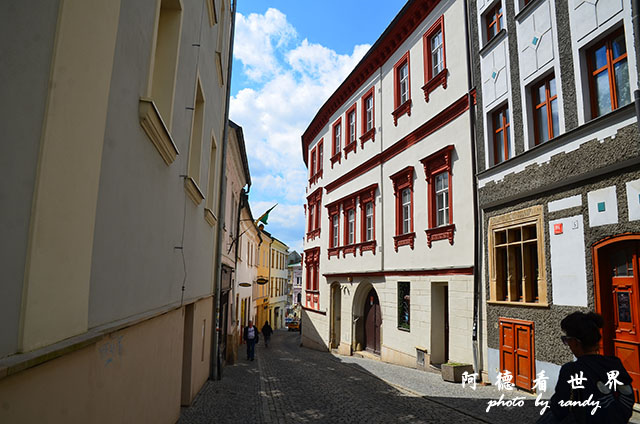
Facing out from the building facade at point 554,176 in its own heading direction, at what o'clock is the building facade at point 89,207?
the building facade at point 89,207 is roughly at 11 o'clock from the building facade at point 554,176.

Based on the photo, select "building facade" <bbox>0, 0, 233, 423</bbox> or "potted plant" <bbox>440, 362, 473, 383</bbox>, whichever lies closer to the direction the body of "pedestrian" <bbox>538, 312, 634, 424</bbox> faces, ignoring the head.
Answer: the potted plant

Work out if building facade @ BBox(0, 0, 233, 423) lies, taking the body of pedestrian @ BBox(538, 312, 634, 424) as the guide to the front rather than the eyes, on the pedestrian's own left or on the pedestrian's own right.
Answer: on the pedestrian's own left

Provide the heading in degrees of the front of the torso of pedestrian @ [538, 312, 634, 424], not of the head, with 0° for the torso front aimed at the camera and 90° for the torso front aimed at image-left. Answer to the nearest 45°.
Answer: approximately 135°

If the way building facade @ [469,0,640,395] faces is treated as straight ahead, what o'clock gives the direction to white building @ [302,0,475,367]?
The white building is roughly at 3 o'clock from the building facade.
